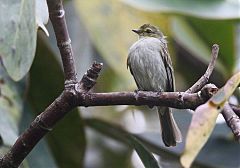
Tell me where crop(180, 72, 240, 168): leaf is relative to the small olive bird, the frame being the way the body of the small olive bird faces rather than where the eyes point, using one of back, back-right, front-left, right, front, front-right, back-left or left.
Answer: front-left

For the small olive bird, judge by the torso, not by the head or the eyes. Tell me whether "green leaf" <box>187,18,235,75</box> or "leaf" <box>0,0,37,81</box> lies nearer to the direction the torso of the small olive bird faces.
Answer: the leaf

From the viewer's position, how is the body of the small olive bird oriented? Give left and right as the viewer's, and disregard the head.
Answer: facing the viewer and to the left of the viewer

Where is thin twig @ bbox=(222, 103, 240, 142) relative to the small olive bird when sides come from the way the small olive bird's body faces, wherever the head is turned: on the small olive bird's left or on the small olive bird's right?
on the small olive bird's left

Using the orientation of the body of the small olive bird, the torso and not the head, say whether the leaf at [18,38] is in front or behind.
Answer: in front
